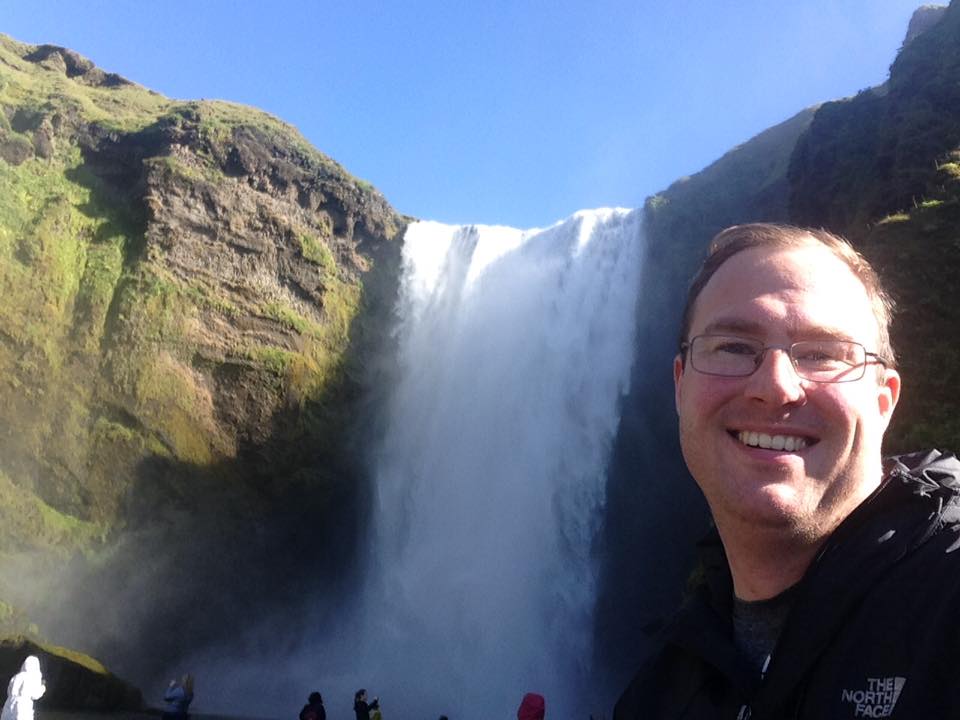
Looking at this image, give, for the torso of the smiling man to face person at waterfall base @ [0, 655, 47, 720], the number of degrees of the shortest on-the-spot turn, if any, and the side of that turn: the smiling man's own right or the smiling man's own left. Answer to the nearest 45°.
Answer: approximately 135° to the smiling man's own right

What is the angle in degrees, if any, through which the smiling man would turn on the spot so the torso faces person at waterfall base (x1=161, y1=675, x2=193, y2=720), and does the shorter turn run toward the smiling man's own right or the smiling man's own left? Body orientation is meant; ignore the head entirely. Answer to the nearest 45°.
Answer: approximately 135° to the smiling man's own right

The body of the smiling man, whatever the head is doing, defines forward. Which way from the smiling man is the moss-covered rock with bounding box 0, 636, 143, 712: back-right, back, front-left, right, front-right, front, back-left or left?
back-right

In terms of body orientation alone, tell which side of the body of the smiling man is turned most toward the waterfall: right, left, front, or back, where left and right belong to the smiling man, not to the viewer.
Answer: back

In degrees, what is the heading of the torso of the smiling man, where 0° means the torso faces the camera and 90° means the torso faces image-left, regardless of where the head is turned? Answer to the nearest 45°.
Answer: approximately 0°
